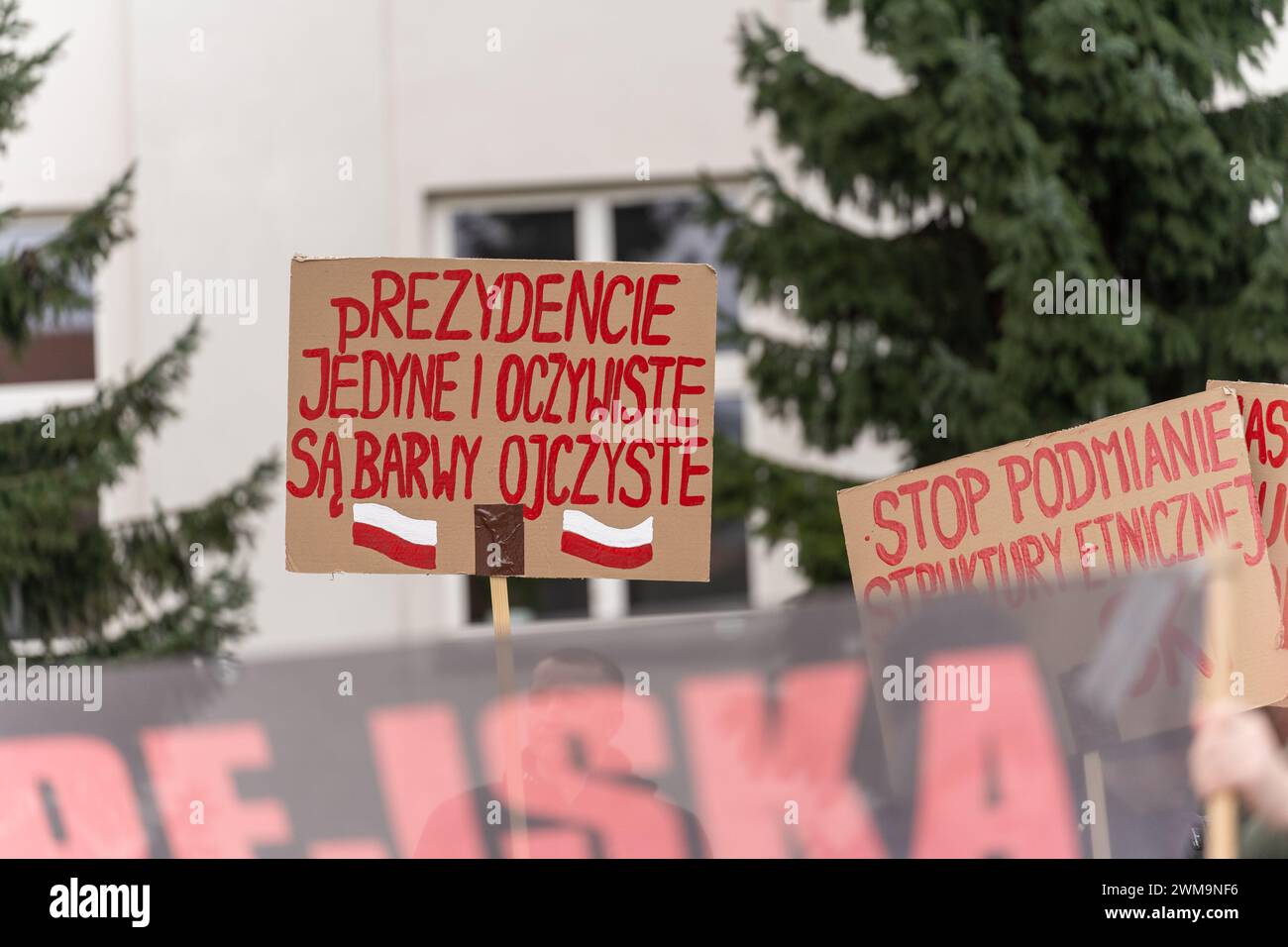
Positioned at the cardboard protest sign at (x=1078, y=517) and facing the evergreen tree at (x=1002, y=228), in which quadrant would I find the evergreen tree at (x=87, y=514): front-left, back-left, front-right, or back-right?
front-left

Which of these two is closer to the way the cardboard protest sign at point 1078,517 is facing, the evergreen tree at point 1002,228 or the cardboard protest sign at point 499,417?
the cardboard protest sign

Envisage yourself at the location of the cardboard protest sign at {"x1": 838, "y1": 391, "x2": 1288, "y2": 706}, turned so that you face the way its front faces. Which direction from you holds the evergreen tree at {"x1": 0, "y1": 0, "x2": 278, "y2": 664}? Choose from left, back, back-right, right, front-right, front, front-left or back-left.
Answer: back-right

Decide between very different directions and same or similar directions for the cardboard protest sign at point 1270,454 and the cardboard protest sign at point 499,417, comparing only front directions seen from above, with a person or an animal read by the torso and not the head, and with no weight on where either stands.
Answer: same or similar directions

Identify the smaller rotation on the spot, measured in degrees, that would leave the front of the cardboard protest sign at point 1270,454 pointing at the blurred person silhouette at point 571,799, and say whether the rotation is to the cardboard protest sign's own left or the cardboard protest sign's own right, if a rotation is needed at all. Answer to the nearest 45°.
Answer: approximately 45° to the cardboard protest sign's own right

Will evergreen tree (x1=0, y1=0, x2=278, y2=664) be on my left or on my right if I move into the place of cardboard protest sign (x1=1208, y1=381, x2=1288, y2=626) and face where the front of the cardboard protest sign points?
on my right

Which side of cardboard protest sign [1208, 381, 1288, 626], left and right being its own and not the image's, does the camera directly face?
front

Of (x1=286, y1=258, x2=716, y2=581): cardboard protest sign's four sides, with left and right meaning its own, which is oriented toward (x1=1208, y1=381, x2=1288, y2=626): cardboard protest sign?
left

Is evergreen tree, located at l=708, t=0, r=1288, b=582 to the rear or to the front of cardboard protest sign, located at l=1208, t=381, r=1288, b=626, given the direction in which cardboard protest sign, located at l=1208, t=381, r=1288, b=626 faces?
to the rear

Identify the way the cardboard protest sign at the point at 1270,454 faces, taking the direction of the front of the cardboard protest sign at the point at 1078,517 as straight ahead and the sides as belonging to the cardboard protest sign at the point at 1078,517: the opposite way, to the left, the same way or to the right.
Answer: the same way

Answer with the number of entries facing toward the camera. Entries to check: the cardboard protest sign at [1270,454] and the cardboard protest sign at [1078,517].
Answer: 2

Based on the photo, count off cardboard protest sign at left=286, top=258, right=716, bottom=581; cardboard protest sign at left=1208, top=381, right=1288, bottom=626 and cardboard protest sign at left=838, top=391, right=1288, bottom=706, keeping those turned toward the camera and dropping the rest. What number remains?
3

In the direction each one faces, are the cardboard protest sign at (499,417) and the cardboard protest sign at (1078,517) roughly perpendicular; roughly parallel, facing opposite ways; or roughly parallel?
roughly parallel

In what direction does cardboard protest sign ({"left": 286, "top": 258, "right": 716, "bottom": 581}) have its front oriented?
toward the camera

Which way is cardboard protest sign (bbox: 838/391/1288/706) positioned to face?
toward the camera
